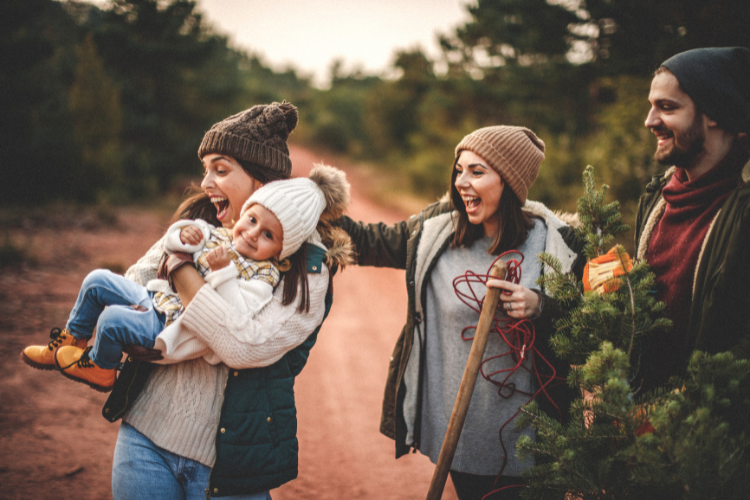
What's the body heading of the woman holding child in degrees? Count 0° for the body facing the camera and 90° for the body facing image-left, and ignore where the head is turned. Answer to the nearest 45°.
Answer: approximately 45°

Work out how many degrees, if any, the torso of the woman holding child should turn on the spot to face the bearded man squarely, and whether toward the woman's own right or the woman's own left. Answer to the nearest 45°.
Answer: approximately 135° to the woman's own left

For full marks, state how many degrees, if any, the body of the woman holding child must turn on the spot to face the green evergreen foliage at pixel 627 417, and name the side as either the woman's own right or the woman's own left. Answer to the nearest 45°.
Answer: approximately 90° to the woman's own left

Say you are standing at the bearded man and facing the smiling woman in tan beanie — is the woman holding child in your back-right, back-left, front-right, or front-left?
front-left

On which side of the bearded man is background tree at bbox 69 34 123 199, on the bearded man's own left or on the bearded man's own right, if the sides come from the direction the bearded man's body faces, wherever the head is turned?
on the bearded man's own right

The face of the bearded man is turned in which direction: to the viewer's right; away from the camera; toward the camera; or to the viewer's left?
to the viewer's left

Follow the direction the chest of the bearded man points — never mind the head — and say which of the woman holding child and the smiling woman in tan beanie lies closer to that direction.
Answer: the woman holding child

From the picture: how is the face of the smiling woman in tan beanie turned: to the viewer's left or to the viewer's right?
to the viewer's left

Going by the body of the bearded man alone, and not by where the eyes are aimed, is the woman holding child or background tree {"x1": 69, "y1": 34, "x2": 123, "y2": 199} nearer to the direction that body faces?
the woman holding child

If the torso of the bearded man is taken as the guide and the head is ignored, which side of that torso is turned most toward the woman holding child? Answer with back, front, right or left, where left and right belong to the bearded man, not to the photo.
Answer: front
